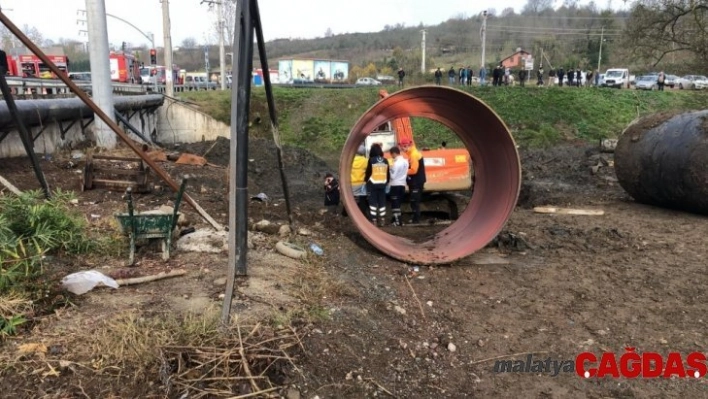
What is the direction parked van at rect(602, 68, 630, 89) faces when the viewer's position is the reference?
facing the viewer and to the left of the viewer

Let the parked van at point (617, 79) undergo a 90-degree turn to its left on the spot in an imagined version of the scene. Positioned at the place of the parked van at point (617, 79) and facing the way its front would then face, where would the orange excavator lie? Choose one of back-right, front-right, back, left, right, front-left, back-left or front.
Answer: front-right

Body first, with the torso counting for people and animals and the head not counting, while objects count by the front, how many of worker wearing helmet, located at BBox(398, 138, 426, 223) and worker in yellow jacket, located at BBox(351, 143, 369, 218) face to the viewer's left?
1

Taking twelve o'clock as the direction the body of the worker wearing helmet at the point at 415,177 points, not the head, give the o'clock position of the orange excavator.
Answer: The orange excavator is roughly at 4 o'clock from the worker wearing helmet.

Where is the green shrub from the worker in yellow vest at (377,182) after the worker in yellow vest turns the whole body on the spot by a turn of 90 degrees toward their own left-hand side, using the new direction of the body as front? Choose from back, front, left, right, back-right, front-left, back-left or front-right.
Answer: front-left

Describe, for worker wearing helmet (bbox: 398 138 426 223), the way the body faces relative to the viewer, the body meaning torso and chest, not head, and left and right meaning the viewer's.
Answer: facing to the left of the viewer

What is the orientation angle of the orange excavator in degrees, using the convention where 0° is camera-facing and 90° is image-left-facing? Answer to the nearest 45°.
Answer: approximately 90°

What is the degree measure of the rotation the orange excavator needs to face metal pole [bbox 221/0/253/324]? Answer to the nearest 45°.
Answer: approximately 90° to its left

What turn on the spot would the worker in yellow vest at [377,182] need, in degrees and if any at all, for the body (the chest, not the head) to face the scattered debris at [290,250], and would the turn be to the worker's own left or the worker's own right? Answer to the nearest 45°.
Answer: approximately 180°

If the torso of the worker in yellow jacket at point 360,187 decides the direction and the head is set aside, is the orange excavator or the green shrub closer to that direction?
the orange excavator

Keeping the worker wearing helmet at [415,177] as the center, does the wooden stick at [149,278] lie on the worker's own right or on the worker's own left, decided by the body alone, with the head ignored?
on the worker's own left

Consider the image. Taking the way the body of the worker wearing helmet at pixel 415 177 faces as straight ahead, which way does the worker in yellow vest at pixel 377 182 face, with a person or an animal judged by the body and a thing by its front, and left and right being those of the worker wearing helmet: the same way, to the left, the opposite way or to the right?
to the right

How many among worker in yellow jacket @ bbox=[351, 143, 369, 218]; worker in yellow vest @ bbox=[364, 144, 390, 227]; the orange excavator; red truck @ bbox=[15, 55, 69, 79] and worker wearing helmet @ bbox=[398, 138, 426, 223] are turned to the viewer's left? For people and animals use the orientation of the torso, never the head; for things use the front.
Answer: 2

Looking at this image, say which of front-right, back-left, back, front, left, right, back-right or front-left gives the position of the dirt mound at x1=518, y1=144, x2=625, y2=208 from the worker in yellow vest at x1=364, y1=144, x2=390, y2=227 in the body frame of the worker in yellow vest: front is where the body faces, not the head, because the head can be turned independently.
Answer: front-right

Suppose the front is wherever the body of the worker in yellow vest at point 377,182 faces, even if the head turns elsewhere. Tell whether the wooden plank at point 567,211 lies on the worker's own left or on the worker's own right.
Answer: on the worker's own right
